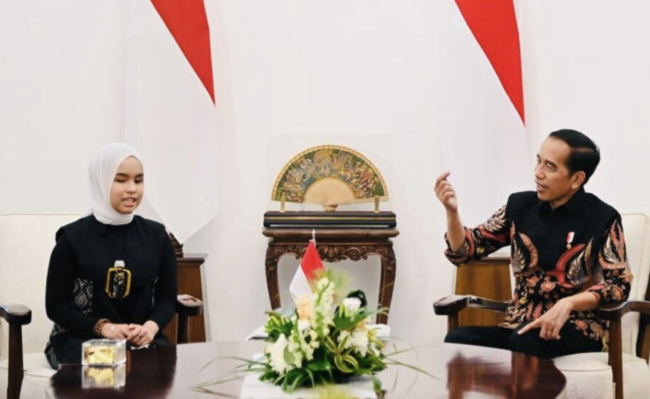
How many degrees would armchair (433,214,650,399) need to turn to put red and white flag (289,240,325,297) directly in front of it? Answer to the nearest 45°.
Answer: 0° — it already faces it

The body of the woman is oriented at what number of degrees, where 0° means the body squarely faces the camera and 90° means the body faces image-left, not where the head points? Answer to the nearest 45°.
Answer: approximately 315°

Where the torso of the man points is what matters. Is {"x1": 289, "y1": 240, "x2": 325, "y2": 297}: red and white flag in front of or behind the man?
in front

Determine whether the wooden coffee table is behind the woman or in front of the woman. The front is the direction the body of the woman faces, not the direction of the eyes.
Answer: in front

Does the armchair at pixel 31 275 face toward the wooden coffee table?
yes

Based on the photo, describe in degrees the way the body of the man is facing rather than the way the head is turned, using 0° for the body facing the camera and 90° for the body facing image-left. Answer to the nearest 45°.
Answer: approximately 45°

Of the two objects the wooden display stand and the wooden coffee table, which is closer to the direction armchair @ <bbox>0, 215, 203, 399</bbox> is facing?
the wooden coffee table
